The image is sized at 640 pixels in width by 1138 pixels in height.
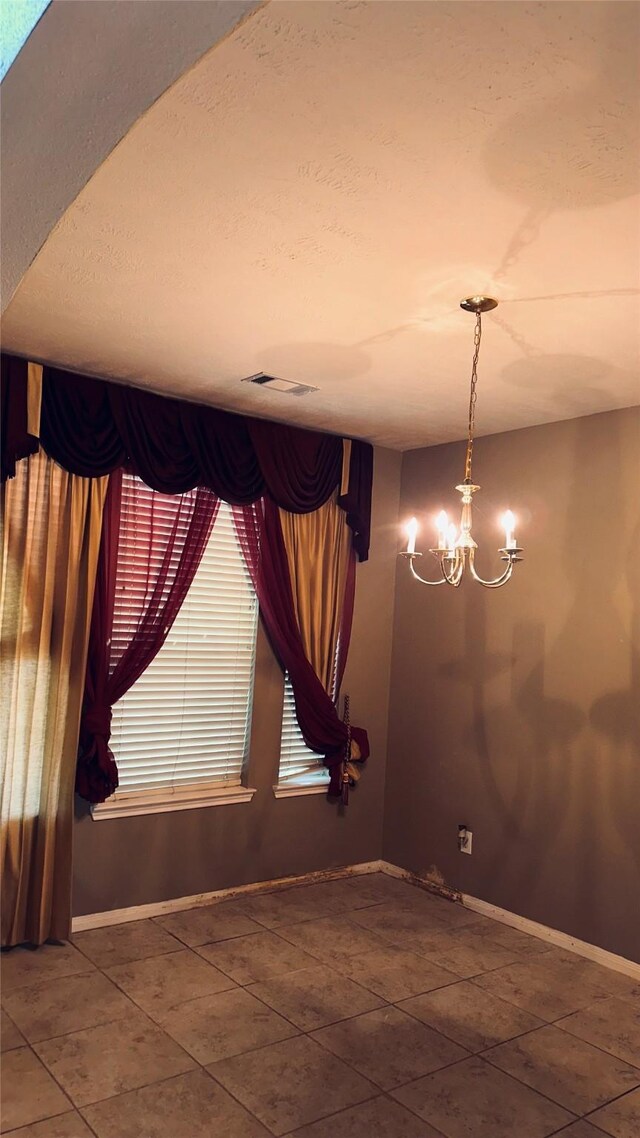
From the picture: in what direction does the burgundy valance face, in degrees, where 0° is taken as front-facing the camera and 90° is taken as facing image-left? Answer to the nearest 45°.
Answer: approximately 315°
